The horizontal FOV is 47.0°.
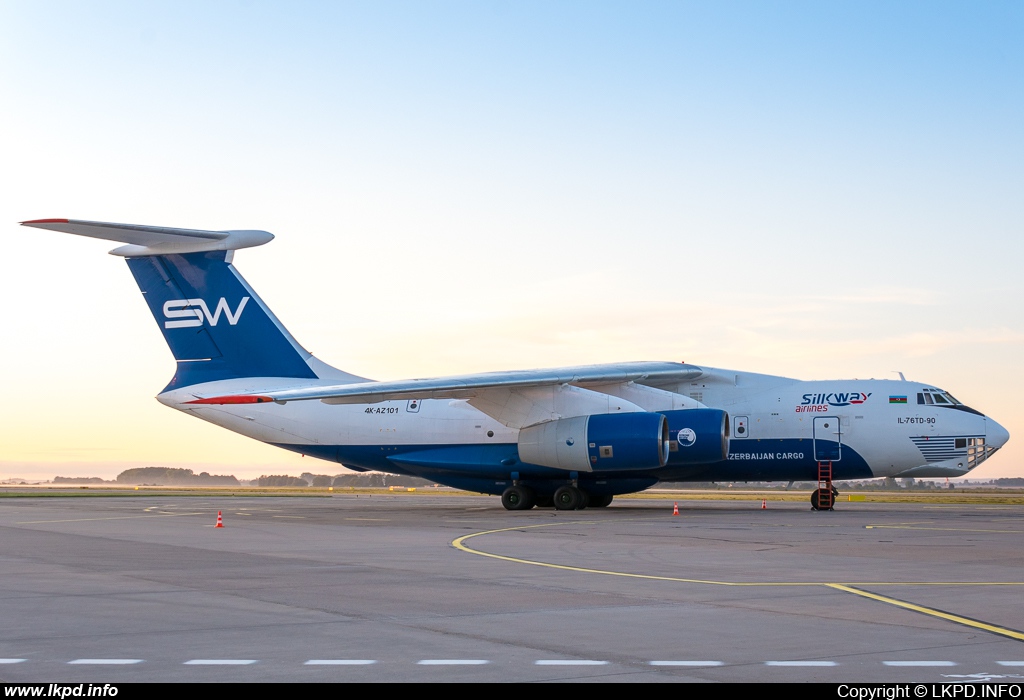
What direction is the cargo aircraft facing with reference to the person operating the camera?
facing to the right of the viewer
